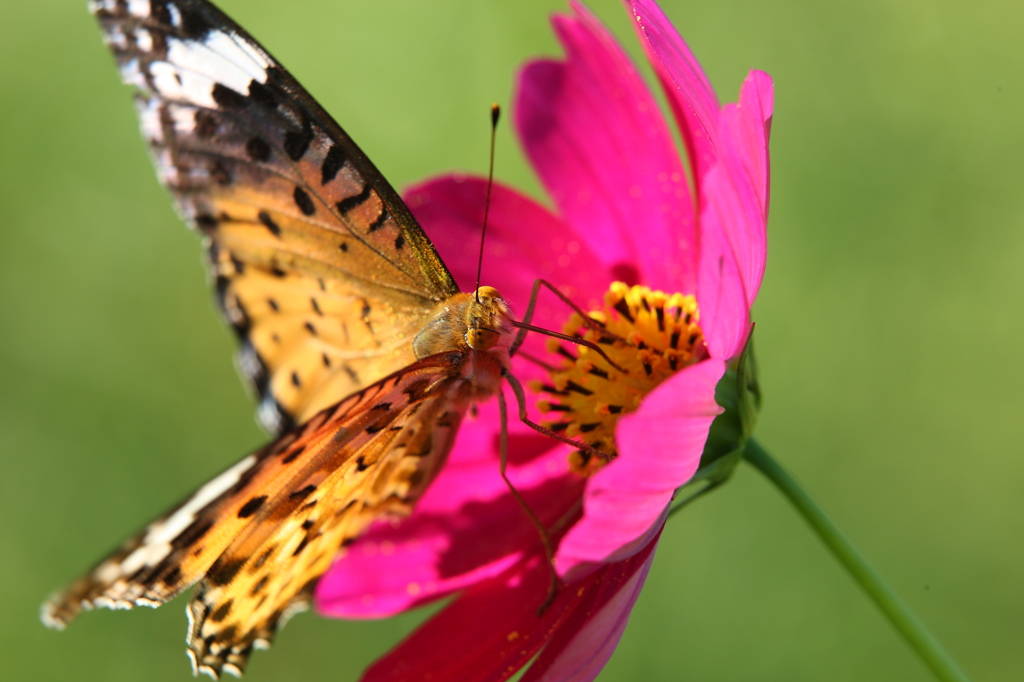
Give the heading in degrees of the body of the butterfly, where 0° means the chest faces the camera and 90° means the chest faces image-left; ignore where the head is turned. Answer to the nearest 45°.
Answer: approximately 270°
